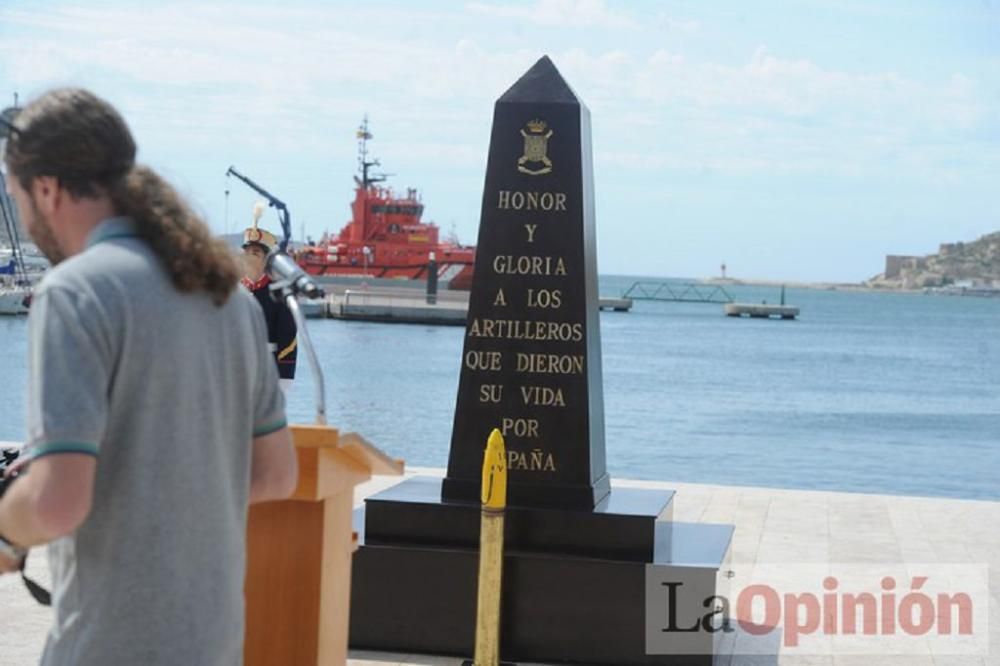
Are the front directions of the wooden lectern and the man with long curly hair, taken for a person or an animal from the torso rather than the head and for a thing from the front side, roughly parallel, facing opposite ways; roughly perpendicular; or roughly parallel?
roughly perpendicular

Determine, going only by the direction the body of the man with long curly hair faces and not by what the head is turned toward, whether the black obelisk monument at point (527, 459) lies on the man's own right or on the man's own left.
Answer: on the man's own right

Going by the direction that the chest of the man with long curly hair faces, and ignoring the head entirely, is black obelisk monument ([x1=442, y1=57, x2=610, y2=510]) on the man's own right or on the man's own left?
on the man's own right
